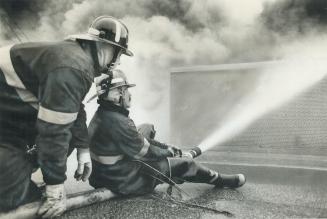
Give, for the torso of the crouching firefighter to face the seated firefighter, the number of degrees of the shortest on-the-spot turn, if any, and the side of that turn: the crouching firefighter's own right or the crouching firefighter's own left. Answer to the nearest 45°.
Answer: approximately 45° to the crouching firefighter's own left

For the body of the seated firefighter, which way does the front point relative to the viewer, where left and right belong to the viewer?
facing to the right of the viewer

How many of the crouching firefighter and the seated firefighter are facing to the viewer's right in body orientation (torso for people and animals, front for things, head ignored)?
2

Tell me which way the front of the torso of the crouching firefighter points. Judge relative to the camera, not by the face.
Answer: to the viewer's right

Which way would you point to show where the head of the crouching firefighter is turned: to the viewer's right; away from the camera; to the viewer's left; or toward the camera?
to the viewer's right

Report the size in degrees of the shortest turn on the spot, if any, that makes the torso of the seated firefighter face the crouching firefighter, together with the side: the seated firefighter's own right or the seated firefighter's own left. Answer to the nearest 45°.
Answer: approximately 135° to the seated firefighter's own right

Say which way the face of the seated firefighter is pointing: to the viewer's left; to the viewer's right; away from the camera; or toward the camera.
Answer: to the viewer's right
